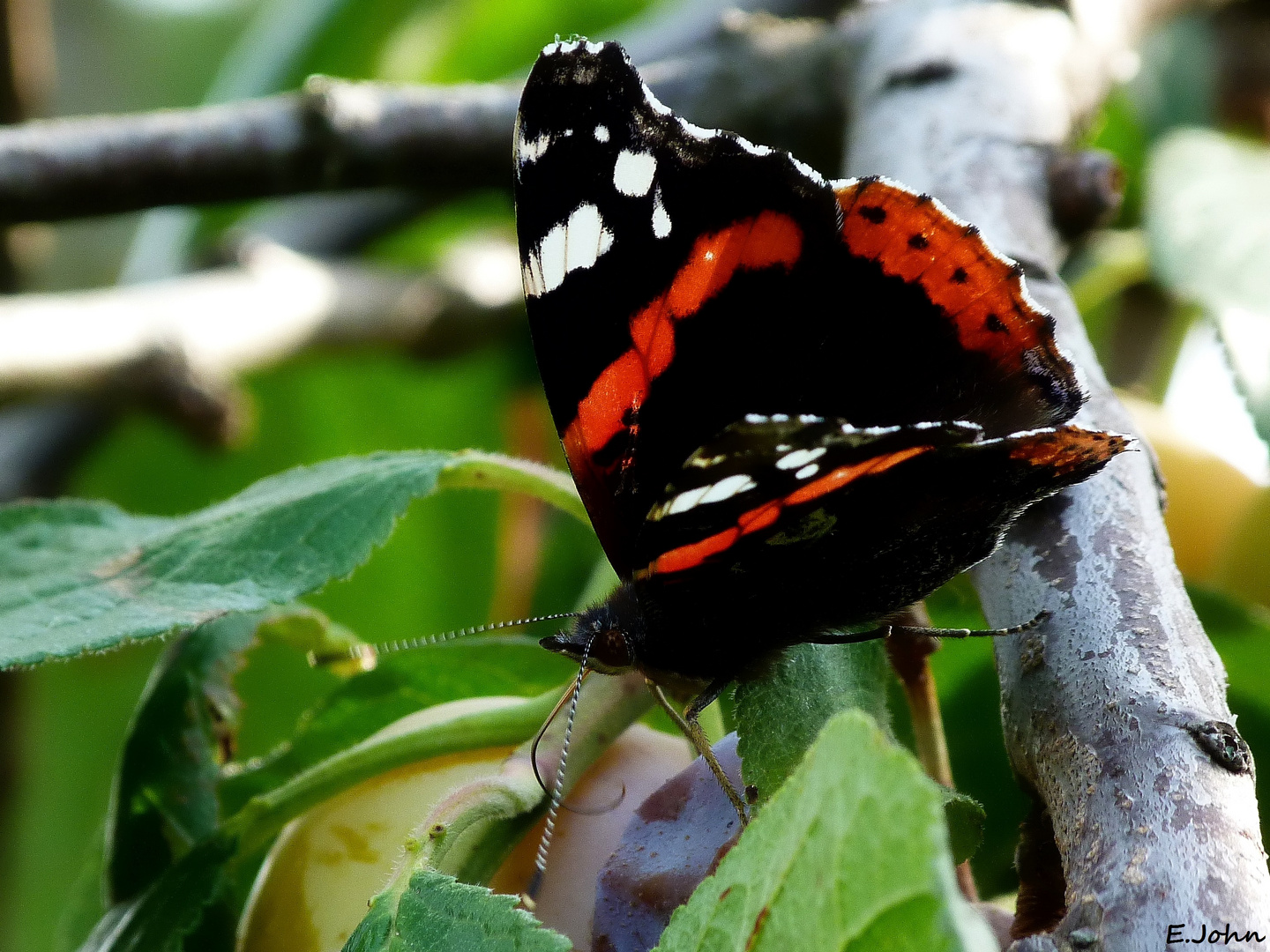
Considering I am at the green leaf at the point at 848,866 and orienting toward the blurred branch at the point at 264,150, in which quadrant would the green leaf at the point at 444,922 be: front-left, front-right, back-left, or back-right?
front-left

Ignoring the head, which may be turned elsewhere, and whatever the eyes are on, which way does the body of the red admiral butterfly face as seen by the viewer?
to the viewer's left

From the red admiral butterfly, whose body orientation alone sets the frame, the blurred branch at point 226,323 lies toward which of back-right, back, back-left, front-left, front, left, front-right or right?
front-right

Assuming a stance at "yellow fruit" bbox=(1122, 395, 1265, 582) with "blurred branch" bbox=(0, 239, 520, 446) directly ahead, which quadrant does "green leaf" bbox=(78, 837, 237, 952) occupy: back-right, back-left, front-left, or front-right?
front-left

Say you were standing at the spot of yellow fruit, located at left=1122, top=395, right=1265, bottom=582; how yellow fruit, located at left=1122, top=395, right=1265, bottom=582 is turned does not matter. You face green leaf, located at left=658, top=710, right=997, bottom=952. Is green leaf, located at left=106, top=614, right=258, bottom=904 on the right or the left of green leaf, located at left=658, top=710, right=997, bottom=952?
right
